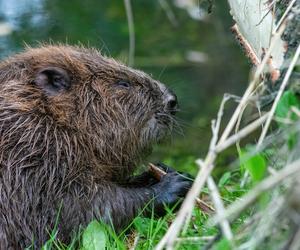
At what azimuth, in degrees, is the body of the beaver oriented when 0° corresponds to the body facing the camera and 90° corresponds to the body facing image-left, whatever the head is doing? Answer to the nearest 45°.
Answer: approximately 270°

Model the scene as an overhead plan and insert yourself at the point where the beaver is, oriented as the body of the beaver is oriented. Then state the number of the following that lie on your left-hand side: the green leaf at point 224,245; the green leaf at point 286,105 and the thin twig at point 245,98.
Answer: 0

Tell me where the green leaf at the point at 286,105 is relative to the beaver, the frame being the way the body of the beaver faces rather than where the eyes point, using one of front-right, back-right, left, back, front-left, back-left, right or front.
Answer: front-right

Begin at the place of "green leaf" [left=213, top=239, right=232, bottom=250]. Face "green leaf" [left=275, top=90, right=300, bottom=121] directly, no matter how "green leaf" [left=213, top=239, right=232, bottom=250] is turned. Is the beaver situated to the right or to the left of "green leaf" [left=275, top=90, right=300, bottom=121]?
left

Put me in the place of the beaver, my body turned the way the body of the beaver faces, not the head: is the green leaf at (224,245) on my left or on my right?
on my right

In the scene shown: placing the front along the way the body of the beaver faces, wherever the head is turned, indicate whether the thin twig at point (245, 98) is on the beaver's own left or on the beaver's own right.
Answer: on the beaver's own right

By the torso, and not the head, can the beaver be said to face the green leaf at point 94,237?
no
